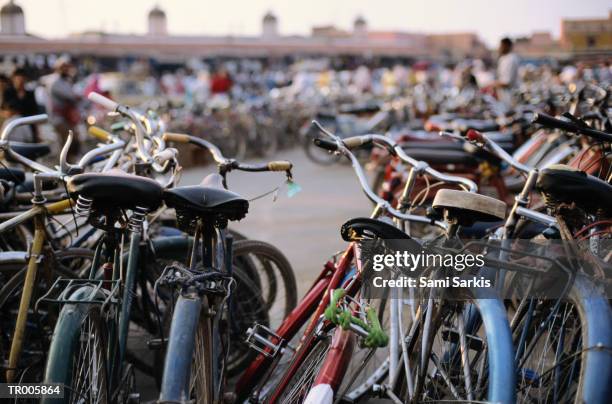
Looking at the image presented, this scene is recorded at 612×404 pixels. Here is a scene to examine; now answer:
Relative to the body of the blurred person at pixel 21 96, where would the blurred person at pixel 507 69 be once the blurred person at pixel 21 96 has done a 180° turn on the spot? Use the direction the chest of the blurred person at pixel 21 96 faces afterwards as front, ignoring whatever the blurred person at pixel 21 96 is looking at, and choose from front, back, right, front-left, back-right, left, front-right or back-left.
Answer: right

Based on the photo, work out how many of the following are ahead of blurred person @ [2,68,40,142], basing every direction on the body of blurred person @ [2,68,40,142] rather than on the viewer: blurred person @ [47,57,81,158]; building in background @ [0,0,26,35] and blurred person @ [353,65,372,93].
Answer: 1

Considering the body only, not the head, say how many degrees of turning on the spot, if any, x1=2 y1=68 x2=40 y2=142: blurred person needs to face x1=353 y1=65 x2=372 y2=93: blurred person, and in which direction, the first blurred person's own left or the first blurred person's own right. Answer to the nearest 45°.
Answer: approximately 135° to the first blurred person's own left

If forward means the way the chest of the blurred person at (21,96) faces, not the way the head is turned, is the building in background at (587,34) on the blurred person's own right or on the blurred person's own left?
on the blurred person's own left

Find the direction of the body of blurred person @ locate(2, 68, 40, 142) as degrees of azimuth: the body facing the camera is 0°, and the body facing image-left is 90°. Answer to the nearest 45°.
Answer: approximately 0°
